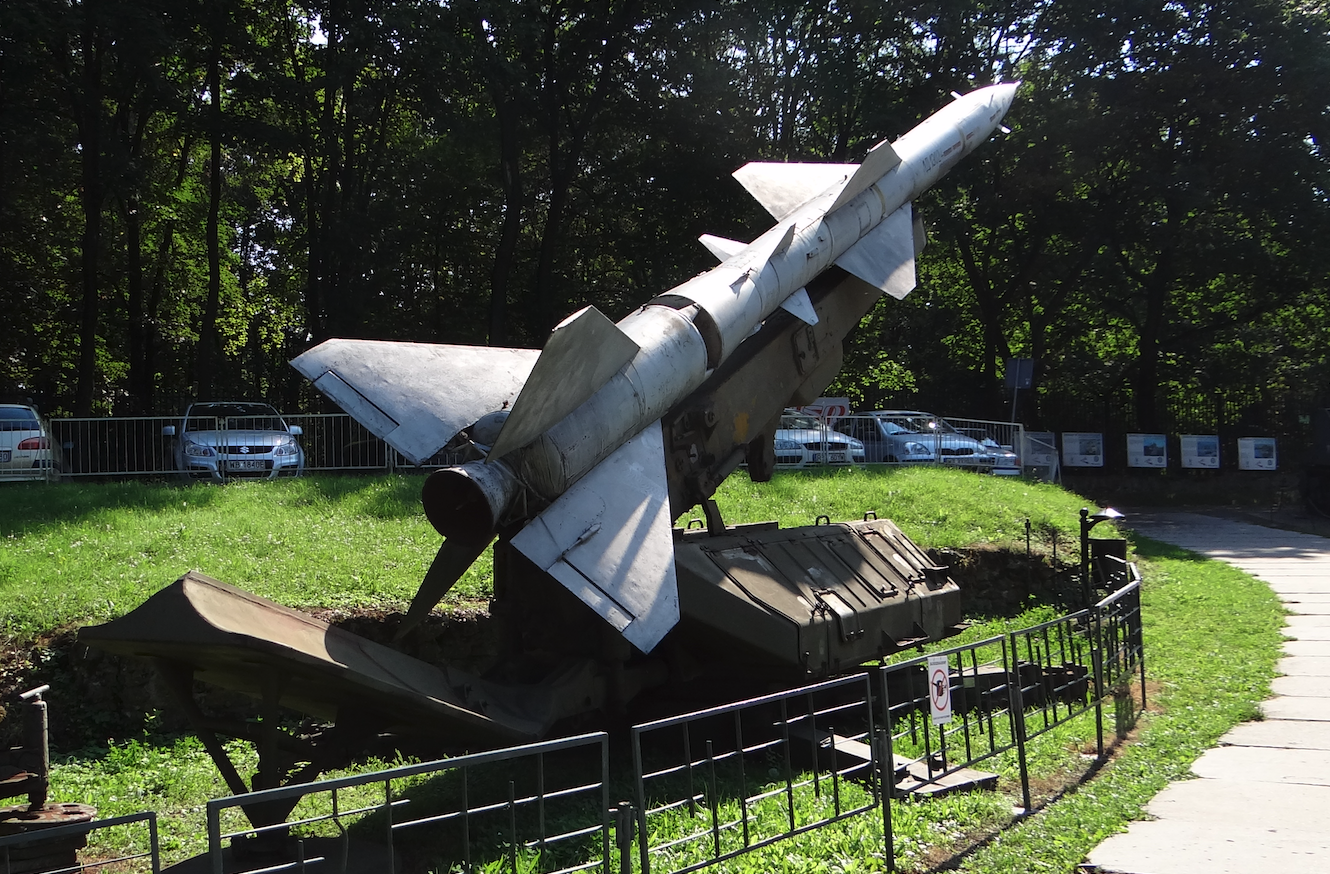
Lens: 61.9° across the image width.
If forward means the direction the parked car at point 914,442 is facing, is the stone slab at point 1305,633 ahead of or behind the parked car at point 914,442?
ahead

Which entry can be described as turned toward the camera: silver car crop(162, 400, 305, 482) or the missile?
the silver car

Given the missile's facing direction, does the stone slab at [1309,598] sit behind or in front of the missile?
in front

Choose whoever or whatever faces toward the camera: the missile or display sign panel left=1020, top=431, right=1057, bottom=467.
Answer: the display sign panel

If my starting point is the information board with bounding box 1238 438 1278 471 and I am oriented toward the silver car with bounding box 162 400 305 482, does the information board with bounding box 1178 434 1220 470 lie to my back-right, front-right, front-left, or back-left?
front-right

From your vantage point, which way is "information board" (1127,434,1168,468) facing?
toward the camera

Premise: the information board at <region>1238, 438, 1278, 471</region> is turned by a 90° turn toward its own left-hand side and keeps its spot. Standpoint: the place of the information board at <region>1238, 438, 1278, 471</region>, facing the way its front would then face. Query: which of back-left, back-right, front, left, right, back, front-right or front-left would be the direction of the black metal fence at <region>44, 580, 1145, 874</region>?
right

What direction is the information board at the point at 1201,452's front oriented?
toward the camera

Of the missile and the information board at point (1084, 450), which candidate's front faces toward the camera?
the information board

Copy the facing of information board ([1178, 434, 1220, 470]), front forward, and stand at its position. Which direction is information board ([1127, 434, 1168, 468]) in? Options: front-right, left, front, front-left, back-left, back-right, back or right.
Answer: front-right

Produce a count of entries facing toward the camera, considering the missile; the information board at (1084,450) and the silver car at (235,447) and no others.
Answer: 2

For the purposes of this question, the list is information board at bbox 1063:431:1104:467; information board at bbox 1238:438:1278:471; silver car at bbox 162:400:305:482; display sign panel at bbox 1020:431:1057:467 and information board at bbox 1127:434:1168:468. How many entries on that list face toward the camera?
5

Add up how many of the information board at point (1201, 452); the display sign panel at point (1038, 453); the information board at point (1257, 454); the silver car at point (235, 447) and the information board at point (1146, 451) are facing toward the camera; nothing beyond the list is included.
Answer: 5

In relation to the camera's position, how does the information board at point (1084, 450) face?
facing the viewer

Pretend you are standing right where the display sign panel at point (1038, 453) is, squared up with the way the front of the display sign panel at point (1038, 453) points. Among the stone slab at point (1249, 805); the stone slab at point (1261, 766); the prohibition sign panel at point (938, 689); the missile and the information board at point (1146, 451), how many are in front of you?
4
